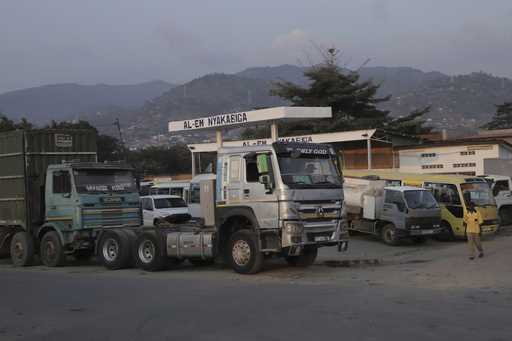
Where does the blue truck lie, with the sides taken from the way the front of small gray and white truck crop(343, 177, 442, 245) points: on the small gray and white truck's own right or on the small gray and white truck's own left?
on the small gray and white truck's own right

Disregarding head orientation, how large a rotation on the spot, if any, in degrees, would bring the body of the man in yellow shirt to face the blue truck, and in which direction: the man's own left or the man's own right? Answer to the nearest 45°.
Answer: approximately 90° to the man's own right

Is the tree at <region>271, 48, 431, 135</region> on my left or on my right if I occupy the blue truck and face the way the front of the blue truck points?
on my left

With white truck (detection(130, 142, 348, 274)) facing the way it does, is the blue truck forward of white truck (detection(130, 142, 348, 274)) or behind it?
behind

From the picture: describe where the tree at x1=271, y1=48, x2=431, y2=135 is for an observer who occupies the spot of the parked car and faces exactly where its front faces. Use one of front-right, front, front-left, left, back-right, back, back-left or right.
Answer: left

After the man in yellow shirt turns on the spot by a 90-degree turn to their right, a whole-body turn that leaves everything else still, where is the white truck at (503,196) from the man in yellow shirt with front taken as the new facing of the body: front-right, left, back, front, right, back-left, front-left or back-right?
right

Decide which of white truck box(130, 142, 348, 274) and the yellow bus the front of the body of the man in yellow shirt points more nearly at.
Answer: the white truck

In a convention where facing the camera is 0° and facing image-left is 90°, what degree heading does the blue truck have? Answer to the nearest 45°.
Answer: approximately 315°

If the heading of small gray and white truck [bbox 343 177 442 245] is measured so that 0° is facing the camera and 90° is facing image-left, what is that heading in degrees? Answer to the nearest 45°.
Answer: approximately 315°

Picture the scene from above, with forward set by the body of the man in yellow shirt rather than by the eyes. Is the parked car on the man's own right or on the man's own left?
on the man's own right

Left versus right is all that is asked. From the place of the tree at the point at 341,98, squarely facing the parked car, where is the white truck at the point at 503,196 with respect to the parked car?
left

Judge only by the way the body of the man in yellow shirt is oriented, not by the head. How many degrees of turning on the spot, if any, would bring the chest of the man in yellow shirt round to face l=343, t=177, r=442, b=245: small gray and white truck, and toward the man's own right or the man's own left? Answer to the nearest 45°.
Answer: approximately 135° to the man's own right

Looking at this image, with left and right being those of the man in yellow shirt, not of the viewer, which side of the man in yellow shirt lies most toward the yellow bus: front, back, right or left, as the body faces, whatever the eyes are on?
back

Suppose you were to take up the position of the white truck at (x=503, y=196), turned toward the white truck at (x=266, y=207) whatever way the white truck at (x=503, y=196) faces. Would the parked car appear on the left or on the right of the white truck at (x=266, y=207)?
right

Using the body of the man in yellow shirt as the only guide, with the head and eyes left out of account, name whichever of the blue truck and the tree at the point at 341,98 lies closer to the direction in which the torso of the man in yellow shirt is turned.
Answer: the blue truck

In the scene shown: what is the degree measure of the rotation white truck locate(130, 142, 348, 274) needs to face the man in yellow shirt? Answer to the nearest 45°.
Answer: approximately 45° to its left
